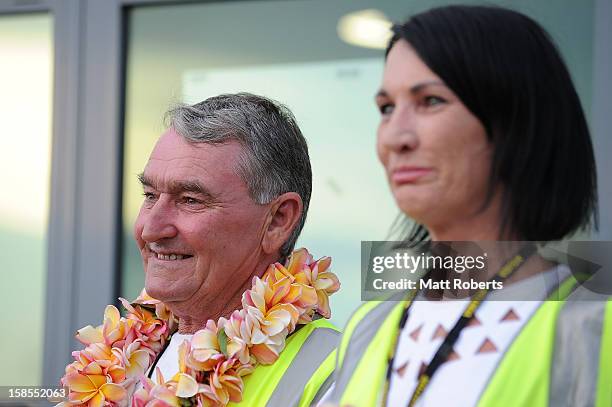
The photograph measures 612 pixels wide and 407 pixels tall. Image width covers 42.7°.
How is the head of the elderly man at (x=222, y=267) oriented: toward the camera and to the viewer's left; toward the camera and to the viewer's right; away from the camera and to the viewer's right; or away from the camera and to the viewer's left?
toward the camera and to the viewer's left

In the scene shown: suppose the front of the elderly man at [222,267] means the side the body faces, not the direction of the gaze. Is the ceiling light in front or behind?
behind

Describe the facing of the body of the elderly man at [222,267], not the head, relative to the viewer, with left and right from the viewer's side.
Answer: facing the viewer and to the left of the viewer

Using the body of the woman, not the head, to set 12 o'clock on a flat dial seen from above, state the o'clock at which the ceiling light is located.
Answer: The ceiling light is roughly at 4 o'clock from the woman.

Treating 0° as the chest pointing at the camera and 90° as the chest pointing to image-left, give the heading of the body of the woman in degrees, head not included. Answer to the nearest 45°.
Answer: approximately 45°
